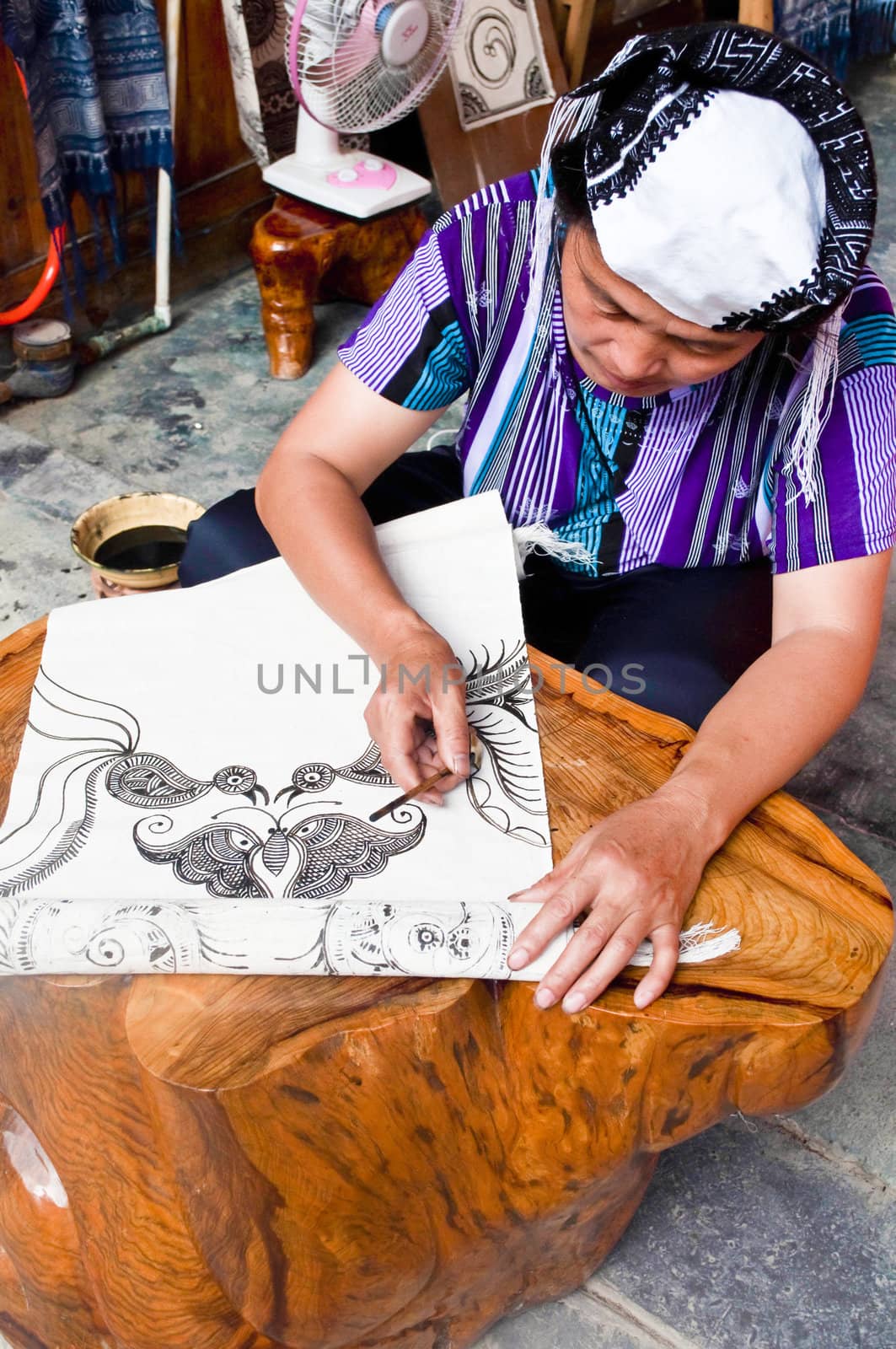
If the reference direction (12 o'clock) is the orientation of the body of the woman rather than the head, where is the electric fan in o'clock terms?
The electric fan is roughly at 4 o'clock from the woman.

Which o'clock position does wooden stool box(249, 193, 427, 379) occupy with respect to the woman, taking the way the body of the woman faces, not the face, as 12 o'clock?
The wooden stool is roughly at 4 o'clock from the woman.

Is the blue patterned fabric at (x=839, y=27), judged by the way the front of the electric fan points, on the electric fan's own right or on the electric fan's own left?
on the electric fan's own left

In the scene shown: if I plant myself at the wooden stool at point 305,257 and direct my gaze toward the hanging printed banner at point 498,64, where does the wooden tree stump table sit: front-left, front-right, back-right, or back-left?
back-right

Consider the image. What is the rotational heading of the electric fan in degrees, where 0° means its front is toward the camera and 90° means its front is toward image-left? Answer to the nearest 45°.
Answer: approximately 315°

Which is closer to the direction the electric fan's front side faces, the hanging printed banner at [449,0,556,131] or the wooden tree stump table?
the wooden tree stump table

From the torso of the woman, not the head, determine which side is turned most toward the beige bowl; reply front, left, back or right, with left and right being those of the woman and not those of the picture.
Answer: right
